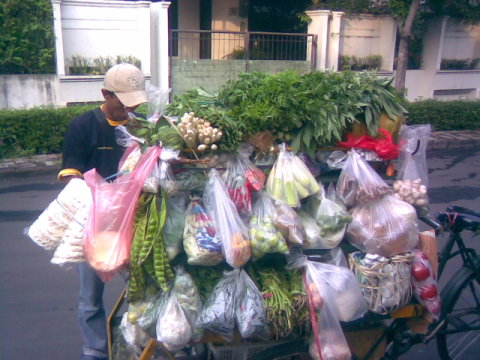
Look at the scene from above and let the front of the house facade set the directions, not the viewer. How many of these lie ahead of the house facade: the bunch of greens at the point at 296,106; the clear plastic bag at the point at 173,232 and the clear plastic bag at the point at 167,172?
3

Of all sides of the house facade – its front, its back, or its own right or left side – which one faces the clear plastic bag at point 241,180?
front

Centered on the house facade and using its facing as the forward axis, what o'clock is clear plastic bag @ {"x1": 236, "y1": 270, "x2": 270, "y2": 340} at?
The clear plastic bag is roughly at 12 o'clock from the house facade.

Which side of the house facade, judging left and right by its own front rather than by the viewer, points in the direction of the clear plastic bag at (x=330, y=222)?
front

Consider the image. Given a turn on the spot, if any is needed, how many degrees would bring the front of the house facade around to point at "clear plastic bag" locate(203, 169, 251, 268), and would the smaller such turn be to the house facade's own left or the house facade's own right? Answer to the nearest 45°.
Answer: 0° — it already faces it

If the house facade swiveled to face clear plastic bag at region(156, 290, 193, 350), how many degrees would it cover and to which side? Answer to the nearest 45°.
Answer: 0° — it already faces it

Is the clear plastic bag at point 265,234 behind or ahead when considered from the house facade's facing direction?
ahead

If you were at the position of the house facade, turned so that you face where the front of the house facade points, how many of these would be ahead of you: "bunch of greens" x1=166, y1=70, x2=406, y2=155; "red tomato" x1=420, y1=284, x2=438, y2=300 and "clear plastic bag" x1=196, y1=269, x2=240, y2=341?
3

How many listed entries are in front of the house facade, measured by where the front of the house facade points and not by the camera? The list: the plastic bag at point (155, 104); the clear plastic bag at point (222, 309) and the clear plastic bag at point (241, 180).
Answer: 3

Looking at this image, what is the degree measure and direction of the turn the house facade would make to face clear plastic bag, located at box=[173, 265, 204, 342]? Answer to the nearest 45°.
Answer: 0° — it already faces it

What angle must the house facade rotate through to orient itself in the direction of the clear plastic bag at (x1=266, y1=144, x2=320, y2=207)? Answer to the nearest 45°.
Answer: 0° — it already faces it

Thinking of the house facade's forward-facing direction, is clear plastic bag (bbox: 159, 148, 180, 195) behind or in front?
in front

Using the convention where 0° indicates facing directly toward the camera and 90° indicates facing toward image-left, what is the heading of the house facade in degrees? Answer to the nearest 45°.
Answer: approximately 0°
